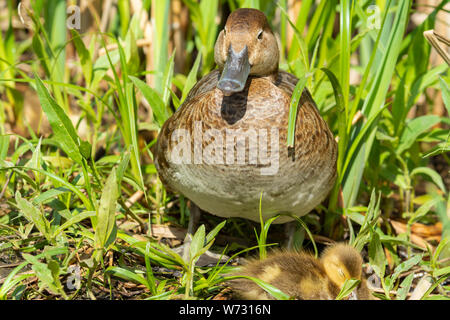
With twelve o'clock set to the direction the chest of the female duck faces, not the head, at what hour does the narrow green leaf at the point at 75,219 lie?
The narrow green leaf is roughly at 2 o'clock from the female duck.

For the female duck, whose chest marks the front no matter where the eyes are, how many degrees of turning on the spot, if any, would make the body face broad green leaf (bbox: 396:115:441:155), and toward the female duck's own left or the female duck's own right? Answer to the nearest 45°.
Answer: approximately 135° to the female duck's own left

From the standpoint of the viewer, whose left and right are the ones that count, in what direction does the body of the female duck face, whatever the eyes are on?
facing the viewer

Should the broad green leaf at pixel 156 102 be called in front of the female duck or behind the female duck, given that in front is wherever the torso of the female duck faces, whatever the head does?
behind

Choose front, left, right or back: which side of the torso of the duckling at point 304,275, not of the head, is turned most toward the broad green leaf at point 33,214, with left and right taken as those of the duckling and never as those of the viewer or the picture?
back

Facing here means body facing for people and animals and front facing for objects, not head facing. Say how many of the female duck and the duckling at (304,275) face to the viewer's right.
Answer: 1

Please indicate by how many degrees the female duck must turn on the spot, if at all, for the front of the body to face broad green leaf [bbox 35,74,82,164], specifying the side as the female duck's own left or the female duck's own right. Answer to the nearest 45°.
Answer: approximately 90° to the female duck's own right

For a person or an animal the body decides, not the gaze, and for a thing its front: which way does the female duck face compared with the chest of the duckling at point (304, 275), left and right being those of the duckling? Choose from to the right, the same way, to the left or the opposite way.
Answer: to the right

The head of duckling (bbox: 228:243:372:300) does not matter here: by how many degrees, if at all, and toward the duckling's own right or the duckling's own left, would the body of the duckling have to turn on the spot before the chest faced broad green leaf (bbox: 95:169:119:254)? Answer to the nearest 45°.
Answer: approximately 180°

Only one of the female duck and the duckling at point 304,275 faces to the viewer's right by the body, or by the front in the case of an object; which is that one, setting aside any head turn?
the duckling

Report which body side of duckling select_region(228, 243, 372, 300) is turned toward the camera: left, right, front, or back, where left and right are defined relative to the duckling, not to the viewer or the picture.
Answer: right

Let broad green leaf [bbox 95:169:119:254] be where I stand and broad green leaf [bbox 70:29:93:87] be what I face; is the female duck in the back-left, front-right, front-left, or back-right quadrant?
front-right

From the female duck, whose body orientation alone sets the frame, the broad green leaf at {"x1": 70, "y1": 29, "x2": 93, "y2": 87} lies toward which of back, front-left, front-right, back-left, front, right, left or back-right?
back-right

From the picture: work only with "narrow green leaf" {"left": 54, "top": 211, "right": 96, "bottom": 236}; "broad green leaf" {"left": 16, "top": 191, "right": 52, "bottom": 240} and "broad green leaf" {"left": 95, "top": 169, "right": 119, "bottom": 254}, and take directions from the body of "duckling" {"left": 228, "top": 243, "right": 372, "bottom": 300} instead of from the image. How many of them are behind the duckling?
3

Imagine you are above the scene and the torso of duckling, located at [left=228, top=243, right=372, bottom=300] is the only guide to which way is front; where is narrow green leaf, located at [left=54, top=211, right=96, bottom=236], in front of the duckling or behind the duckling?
behind
